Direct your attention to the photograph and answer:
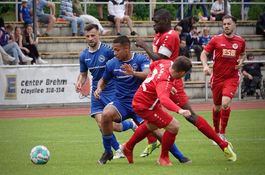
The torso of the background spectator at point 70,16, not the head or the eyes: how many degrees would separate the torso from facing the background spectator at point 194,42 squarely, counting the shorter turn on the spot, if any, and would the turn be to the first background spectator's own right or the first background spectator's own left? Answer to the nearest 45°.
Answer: approximately 45° to the first background spectator's own left

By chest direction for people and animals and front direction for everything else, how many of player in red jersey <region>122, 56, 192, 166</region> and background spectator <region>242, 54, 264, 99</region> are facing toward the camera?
1

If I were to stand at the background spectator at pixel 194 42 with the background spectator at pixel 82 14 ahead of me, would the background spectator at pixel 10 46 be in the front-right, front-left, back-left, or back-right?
front-left

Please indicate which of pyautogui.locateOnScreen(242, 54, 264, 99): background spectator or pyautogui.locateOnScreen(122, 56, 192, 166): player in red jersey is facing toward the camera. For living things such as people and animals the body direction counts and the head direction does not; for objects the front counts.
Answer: the background spectator

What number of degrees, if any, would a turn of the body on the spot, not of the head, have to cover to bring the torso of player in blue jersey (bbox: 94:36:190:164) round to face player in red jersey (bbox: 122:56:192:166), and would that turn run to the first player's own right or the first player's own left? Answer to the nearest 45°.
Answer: approximately 90° to the first player's own left

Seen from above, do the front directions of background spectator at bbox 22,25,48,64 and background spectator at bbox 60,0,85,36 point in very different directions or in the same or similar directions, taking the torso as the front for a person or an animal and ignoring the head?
same or similar directions

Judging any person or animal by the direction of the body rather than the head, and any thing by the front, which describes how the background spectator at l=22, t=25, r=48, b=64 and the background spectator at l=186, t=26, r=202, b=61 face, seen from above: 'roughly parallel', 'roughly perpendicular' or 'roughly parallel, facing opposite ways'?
roughly parallel

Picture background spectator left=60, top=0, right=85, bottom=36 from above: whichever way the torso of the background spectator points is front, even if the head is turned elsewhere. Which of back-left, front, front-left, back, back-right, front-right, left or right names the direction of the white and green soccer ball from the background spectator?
front-right

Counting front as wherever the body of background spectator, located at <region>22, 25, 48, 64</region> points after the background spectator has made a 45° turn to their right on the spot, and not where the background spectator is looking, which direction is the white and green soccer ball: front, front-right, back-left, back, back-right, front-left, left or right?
front

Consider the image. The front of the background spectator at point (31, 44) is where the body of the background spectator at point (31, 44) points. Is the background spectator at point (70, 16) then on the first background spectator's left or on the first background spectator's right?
on the first background spectator's left

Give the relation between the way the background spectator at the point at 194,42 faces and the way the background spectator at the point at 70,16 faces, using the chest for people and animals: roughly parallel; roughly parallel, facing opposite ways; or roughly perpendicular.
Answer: roughly parallel

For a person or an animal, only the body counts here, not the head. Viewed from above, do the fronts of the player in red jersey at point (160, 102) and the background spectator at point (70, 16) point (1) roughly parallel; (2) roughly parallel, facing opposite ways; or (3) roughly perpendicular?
roughly perpendicular

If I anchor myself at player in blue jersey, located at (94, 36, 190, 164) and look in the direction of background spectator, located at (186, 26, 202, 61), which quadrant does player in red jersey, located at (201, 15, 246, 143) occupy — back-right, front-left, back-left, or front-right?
front-right
